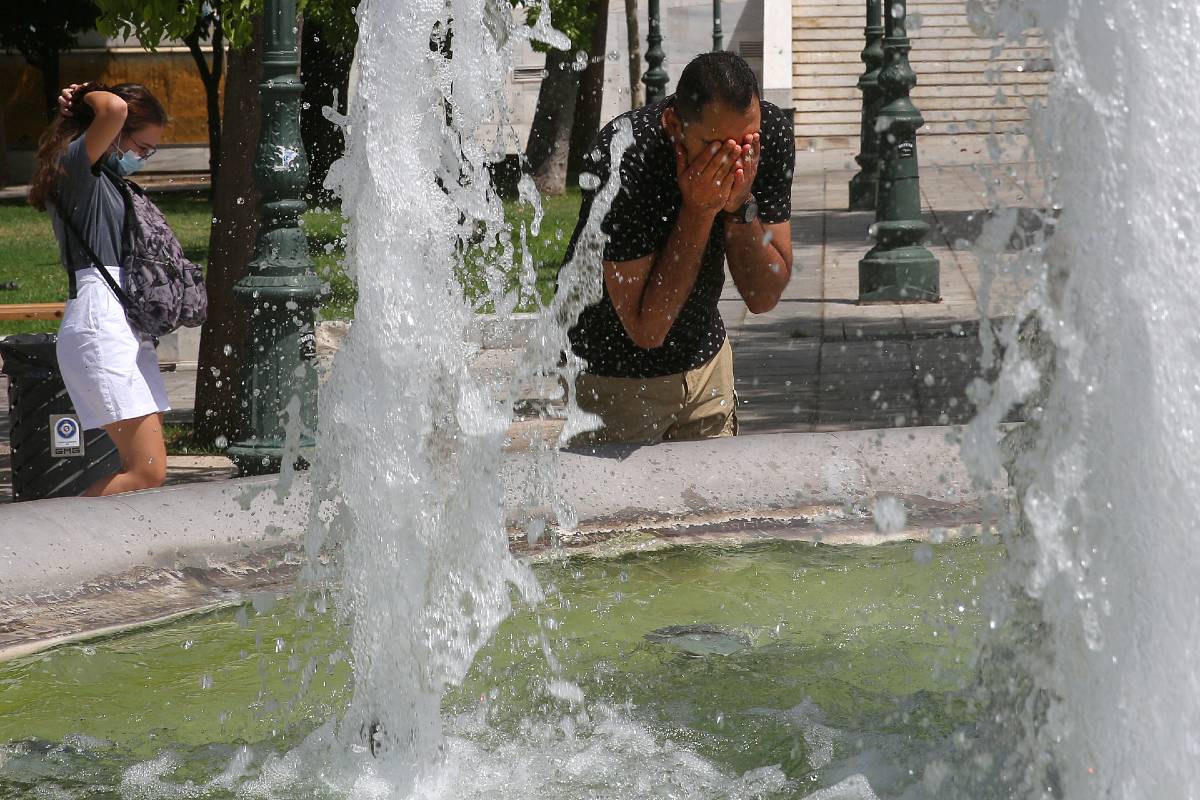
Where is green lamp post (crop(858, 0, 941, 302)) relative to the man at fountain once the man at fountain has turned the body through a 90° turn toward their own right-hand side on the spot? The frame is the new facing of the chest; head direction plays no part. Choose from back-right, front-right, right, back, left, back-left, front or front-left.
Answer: back-right

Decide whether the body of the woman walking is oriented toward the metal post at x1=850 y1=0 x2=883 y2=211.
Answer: no

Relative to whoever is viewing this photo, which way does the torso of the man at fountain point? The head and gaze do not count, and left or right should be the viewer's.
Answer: facing the viewer and to the right of the viewer

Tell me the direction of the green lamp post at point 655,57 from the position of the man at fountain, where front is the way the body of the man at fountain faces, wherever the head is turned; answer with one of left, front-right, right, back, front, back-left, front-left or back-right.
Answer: back-left

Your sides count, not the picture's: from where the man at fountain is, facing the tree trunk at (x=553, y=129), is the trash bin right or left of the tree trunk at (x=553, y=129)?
left

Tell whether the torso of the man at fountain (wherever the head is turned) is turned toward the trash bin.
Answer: no

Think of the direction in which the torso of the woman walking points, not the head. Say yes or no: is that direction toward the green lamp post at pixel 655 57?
no

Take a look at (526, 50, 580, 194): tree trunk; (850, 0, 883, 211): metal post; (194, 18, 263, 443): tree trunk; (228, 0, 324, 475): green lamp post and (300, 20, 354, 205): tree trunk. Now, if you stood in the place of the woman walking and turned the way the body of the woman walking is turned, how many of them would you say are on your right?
0

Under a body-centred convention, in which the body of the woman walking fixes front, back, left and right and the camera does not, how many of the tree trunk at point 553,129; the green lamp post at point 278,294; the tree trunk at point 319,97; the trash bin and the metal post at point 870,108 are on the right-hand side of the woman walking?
0

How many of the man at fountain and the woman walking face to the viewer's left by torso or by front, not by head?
0

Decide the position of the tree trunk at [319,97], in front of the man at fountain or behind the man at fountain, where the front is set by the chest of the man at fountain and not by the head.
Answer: behind

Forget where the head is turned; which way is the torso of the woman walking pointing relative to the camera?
to the viewer's right

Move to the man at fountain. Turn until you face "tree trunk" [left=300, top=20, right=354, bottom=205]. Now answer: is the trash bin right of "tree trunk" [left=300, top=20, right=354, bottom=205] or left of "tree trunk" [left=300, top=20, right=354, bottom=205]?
left

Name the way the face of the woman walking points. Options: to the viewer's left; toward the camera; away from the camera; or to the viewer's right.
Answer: to the viewer's right

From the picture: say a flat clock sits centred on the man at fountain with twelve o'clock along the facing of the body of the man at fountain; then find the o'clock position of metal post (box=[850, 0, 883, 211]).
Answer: The metal post is roughly at 8 o'clock from the man at fountain.
